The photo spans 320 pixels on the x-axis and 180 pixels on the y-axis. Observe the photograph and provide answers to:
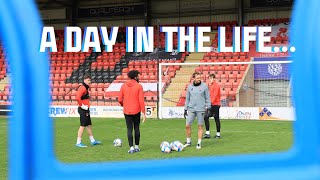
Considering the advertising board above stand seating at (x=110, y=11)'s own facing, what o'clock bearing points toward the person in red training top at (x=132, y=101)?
The person in red training top is roughly at 12 o'clock from the advertising board above stand seating.

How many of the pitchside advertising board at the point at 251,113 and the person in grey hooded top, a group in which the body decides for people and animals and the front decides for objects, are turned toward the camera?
2

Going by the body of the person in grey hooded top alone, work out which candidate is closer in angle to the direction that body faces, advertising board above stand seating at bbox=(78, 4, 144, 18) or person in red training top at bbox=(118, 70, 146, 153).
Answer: the person in red training top
